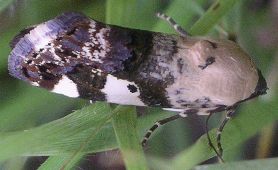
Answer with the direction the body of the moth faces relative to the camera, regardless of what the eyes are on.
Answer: to the viewer's right
